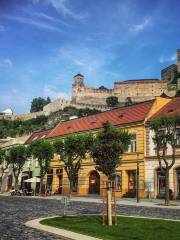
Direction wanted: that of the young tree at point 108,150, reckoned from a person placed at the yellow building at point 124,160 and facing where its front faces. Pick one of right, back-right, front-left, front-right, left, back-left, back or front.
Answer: front-left
